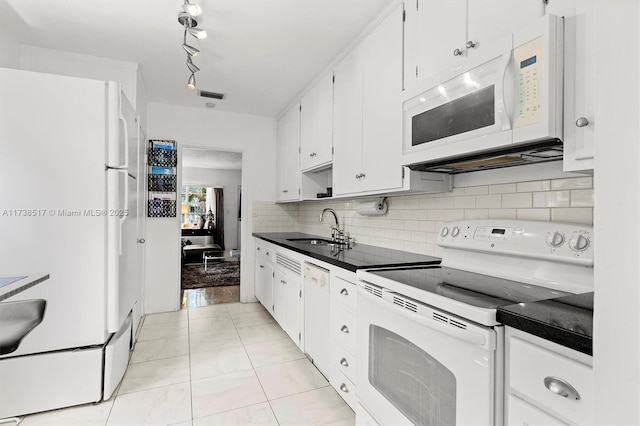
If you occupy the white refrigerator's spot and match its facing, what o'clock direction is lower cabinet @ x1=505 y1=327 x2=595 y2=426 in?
The lower cabinet is roughly at 2 o'clock from the white refrigerator.

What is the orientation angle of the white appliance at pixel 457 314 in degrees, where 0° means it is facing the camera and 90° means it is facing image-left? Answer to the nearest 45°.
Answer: approximately 45°

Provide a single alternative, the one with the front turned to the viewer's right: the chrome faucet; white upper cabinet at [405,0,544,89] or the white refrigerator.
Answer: the white refrigerator

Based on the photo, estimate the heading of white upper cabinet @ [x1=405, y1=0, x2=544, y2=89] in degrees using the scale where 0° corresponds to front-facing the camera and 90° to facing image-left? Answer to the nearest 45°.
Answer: approximately 45°

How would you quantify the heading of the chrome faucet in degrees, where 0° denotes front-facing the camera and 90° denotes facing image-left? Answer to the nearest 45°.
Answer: approximately 45°

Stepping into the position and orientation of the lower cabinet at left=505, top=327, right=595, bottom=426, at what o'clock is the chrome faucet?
The chrome faucet is roughly at 3 o'clock from the lower cabinet.

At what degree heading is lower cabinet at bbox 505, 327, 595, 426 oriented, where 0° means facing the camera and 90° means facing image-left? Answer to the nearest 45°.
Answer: approximately 45°

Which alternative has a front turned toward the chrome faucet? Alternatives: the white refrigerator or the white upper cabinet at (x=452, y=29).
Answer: the white refrigerator

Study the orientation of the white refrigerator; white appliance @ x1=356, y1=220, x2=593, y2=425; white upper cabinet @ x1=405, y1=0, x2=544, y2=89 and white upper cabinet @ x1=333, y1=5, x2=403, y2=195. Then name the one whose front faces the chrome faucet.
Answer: the white refrigerator

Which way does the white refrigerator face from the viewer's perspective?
to the viewer's right
